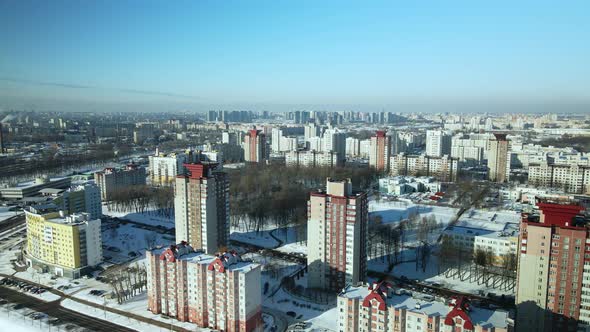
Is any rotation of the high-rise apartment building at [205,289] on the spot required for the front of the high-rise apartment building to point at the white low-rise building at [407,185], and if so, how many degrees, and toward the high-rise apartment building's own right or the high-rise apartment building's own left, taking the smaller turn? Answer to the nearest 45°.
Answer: approximately 180°

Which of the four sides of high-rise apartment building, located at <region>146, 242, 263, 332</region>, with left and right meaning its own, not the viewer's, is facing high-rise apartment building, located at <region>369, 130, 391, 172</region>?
back

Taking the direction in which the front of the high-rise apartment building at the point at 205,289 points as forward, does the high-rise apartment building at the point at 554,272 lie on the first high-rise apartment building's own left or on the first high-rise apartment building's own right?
on the first high-rise apartment building's own left

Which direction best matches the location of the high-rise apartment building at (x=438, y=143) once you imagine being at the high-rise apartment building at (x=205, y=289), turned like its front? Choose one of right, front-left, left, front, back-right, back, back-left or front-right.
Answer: back

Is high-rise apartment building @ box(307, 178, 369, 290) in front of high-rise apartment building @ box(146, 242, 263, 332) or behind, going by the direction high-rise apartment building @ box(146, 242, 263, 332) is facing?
behind

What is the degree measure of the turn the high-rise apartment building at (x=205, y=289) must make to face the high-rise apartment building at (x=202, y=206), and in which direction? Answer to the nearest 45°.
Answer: approximately 135° to its right

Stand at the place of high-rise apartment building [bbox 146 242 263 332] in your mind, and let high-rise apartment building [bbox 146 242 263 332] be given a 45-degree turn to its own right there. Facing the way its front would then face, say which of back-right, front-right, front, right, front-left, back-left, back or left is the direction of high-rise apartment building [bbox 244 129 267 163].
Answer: right

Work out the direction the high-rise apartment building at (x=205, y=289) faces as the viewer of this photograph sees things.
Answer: facing the viewer and to the left of the viewer

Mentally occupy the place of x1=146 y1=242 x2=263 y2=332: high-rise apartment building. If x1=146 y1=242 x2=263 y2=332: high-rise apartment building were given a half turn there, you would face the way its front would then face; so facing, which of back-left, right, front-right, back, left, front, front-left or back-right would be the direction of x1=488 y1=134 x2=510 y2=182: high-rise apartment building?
front

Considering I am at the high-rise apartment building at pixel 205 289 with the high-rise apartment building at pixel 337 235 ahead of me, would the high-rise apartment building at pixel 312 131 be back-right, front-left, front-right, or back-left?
front-left
